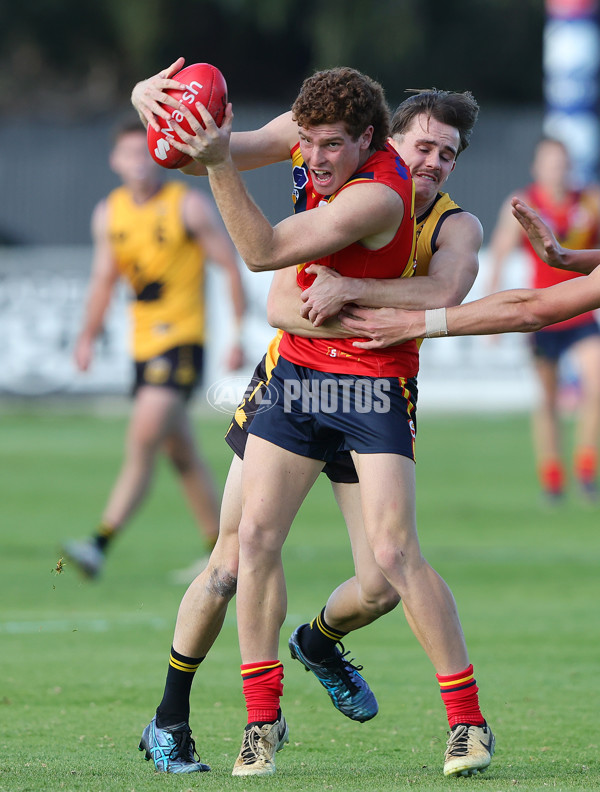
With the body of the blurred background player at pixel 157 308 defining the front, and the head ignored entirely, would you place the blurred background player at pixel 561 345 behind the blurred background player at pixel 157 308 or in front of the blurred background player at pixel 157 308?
behind

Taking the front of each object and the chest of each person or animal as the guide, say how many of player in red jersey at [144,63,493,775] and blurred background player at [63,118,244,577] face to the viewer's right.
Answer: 0

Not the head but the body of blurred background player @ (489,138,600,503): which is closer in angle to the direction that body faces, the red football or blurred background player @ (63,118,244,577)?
the red football

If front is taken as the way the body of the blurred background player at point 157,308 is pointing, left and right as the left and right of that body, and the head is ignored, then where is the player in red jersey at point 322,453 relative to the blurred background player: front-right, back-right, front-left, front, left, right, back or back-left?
front-left

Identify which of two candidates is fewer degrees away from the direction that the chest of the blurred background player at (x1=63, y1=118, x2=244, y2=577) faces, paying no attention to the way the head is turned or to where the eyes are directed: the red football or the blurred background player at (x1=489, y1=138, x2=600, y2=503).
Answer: the red football

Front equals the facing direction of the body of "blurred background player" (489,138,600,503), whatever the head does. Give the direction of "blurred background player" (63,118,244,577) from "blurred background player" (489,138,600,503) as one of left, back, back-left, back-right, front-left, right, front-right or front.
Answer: front-right

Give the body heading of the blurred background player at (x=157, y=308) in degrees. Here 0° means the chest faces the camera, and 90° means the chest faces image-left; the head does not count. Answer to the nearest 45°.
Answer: approximately 45°

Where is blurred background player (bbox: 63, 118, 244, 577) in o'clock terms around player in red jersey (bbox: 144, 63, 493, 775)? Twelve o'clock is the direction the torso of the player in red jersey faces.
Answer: The blurred background player is roughly at 4 o'clock from the player in red jersey.
